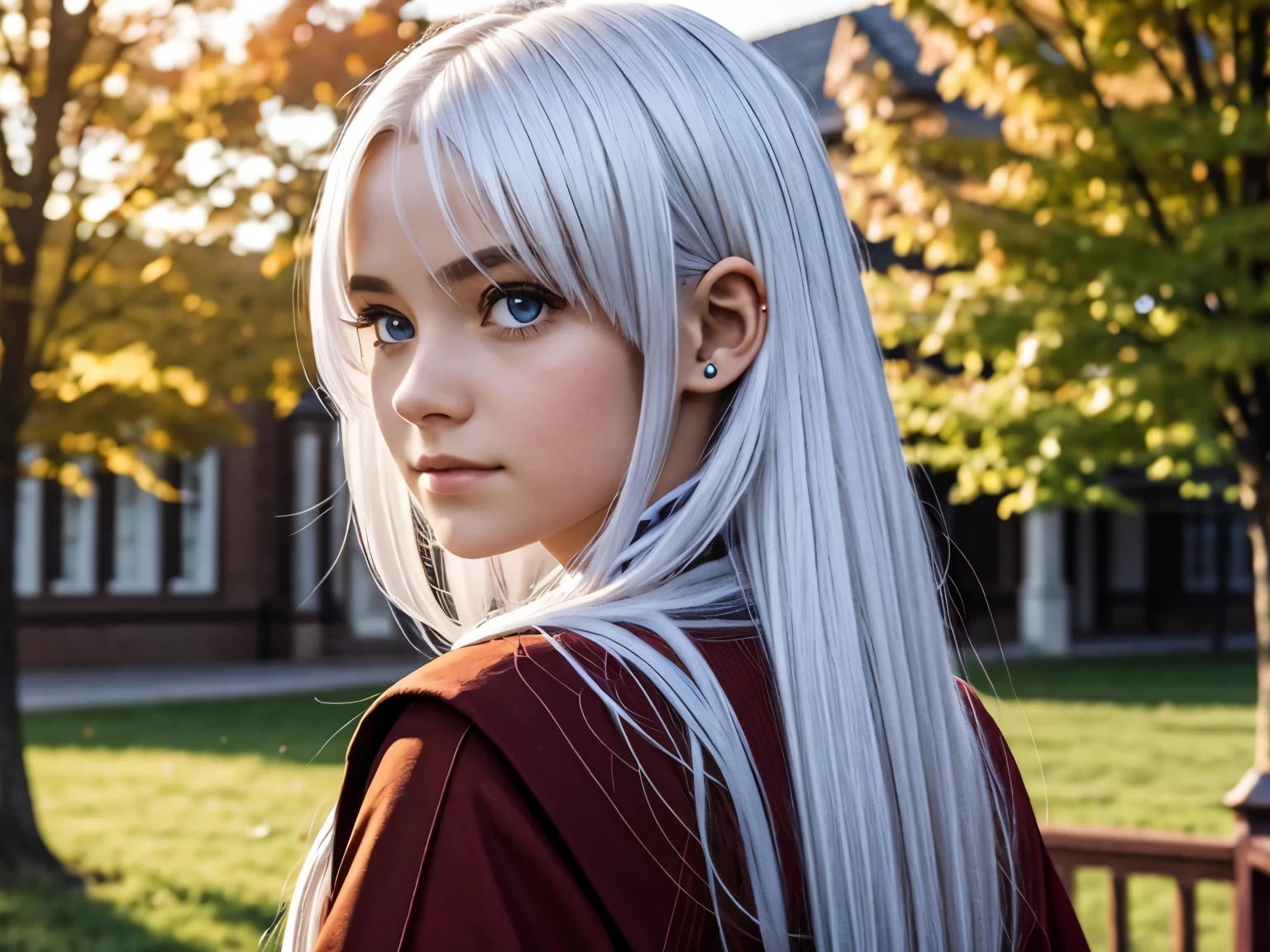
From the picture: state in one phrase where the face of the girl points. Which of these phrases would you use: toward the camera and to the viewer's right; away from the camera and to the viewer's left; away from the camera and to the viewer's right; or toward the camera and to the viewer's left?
toward the camera and to the viewer's left

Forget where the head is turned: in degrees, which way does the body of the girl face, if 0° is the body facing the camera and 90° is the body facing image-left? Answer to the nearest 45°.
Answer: approximately 135°

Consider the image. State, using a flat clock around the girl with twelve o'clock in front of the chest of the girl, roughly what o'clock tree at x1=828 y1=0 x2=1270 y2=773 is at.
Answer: The tree is roughly at 2 o'clock from the girl.

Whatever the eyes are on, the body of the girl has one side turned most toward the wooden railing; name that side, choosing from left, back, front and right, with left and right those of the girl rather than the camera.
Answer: right
